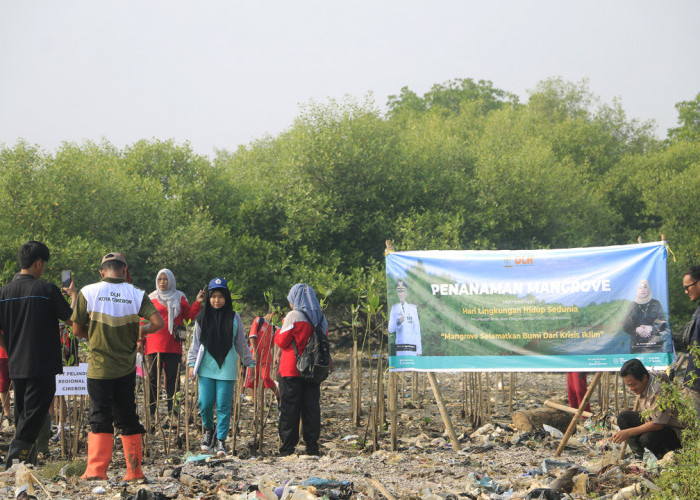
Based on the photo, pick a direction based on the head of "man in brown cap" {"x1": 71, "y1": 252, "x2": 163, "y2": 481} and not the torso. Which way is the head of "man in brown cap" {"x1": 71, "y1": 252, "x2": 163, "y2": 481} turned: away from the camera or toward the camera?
away from the camera

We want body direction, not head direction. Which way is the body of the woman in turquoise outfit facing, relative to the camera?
toward the camera

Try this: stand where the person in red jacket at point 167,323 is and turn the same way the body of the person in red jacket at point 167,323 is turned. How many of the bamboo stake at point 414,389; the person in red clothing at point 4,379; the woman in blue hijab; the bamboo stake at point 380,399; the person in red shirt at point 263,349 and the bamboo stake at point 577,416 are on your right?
1

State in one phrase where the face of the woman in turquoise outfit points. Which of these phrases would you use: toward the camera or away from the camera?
toward the camera

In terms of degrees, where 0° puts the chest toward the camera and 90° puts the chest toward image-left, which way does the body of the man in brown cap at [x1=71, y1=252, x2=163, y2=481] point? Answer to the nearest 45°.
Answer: approximately 180°

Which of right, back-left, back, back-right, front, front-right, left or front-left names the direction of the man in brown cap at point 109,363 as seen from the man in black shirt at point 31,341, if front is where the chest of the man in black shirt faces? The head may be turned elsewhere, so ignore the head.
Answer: right

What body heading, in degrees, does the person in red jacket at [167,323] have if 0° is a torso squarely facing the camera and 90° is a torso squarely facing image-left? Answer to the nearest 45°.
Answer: approximately 0°

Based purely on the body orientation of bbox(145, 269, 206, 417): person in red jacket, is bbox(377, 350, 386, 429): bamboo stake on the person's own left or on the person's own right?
on the person's own left

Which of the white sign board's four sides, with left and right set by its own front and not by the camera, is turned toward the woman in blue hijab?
left

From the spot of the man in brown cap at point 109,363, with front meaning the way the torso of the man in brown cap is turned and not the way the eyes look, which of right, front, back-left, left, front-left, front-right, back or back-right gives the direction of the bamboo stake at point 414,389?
front-right
